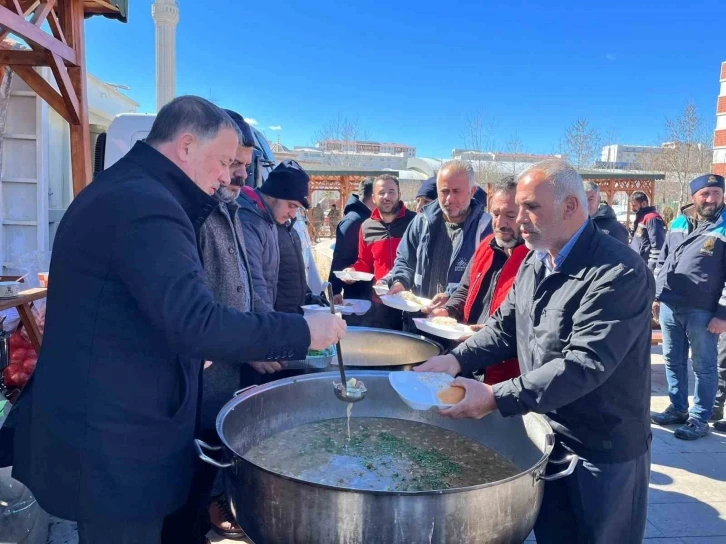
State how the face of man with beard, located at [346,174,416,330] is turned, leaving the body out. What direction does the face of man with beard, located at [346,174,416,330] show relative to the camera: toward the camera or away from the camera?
toward the camera

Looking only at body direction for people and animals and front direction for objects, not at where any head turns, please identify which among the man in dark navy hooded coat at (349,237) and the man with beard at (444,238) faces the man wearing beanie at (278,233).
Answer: the man with beard

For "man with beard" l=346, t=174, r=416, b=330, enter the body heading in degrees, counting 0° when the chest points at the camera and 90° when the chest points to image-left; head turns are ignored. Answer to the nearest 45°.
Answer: approximately 0°

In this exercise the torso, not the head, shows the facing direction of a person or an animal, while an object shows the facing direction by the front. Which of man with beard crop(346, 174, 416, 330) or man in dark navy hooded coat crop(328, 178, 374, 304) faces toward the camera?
the man with beard

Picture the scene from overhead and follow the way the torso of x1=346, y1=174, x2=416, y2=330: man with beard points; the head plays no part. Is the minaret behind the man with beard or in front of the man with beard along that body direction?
behind

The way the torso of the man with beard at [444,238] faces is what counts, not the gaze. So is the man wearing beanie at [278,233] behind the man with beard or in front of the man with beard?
in front

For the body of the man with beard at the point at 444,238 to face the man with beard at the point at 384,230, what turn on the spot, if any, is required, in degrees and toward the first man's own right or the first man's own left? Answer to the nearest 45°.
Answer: approximately 90° to the first man's own right

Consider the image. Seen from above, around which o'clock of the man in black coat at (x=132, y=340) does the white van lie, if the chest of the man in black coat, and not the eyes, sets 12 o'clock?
The white van is roughly at 9 o'clock from the man in black coat.

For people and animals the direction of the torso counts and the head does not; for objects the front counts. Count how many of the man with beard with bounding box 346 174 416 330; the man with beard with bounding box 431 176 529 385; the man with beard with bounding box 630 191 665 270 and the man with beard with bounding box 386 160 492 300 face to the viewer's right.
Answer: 0

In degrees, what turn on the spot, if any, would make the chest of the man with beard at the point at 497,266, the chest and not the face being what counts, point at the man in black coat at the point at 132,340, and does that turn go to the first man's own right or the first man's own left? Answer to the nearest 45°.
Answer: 0° — they already face them

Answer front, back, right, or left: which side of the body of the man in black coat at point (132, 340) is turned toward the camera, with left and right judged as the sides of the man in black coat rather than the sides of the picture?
right

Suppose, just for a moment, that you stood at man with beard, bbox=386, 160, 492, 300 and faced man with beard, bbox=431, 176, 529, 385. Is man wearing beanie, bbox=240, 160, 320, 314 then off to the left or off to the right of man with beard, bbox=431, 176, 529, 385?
right

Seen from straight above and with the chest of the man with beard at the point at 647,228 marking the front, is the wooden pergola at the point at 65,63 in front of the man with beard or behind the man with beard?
in front

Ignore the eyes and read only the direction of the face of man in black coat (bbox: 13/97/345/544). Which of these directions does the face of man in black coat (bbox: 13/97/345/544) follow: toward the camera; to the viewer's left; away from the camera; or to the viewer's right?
to the viewer's right

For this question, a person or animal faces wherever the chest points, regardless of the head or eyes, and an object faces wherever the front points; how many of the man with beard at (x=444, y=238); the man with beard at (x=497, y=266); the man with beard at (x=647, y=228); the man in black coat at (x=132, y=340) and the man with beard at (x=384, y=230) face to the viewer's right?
1

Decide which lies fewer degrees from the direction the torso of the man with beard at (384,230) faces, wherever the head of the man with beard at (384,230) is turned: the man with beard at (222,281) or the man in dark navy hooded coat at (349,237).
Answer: the man with beard
